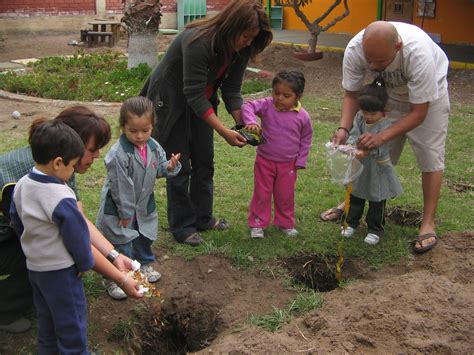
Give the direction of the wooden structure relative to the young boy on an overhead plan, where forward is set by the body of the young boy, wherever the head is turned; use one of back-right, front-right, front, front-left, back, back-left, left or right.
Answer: front-left

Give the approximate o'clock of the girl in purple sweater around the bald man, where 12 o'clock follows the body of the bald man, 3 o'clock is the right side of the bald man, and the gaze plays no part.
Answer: The girl in purple sweater is roughly at 1 o'clock from the bald man.

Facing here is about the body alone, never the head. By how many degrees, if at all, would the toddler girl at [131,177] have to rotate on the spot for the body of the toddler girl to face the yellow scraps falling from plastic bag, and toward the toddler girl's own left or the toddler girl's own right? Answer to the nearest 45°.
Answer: approximately 45° to the toddler girl's own left

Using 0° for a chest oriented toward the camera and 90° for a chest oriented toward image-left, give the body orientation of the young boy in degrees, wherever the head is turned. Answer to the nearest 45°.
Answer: approximately 225°

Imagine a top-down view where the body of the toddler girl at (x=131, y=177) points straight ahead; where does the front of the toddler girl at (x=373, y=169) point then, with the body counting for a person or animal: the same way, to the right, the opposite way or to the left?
to the right

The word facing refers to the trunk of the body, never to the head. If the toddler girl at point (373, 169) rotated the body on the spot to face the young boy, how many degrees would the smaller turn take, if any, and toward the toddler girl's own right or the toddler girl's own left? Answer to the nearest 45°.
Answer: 0° — they already face them

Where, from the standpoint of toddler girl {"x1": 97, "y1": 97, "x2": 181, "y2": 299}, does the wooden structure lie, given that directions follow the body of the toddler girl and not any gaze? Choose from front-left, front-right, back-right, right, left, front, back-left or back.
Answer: back-left

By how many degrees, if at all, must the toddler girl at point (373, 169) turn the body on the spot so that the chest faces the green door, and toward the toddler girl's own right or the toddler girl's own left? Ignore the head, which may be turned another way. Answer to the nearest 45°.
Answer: approximately 135° to the toddler girl's own right

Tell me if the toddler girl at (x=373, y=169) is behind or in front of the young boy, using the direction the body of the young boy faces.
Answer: in front

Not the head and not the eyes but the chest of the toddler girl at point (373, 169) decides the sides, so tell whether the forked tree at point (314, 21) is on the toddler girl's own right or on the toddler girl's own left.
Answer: on the toddler girl's own right

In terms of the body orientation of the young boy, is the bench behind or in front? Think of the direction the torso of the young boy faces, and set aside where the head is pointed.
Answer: in front

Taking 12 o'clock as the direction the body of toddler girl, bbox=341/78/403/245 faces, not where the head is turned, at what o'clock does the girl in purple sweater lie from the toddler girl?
The girl in purple sweater is roughly at 1 o'clock from the toddler girl.

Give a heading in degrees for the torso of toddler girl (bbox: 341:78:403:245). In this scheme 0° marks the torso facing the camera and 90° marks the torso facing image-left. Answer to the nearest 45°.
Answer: approximately 45°

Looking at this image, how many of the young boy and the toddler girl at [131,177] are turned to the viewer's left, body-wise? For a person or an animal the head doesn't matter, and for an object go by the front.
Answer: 0

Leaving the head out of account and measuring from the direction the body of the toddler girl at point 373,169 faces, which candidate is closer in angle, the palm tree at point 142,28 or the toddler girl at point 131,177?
the toddler girl
